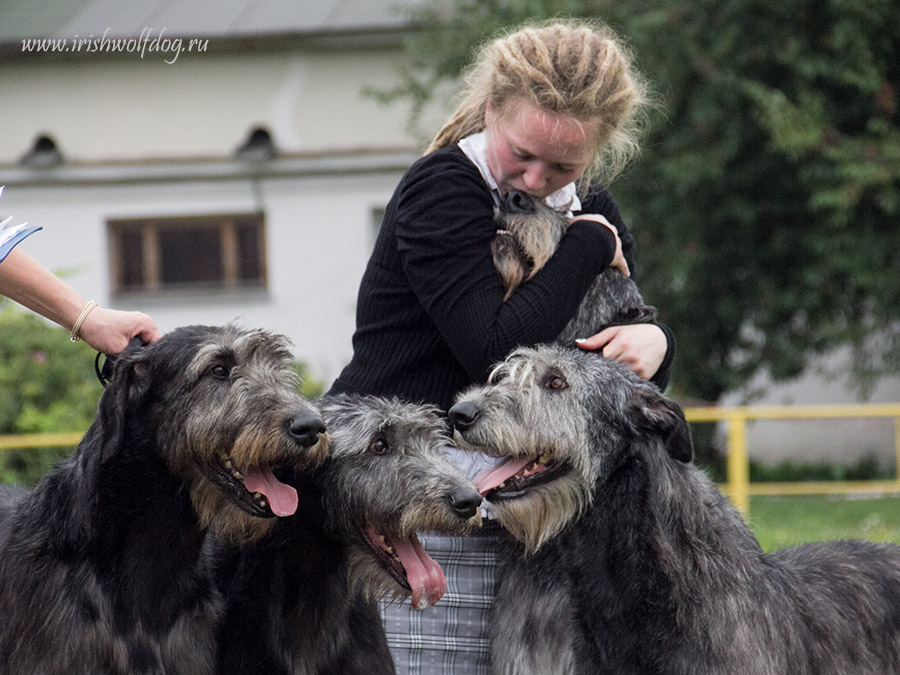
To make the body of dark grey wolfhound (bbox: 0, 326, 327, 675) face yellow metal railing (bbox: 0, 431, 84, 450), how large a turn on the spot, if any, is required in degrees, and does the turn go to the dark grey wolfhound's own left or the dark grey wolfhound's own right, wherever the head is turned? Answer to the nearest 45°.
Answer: approximately 135° to the dark grey wolfhound's own left

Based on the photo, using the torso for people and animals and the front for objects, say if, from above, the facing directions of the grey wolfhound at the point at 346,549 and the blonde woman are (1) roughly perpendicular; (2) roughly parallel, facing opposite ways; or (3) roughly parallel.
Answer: roughly parallel

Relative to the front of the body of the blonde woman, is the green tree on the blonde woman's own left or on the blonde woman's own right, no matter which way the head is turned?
on the blonde woman's own left

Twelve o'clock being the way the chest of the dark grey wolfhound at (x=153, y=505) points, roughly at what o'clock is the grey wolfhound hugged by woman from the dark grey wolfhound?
The grey wolfhound hugged by woman is roughly at 10 o'clock from the dark grey wolfhound.

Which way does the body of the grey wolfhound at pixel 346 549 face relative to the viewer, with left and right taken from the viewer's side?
facing the viewer and to the right of the viewer

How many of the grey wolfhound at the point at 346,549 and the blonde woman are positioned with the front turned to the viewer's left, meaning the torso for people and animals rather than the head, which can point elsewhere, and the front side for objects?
0

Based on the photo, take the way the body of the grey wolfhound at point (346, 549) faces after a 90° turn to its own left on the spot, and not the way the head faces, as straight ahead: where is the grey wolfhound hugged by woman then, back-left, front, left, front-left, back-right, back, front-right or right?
front

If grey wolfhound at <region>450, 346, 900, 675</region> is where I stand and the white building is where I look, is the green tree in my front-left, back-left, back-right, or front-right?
front-right
